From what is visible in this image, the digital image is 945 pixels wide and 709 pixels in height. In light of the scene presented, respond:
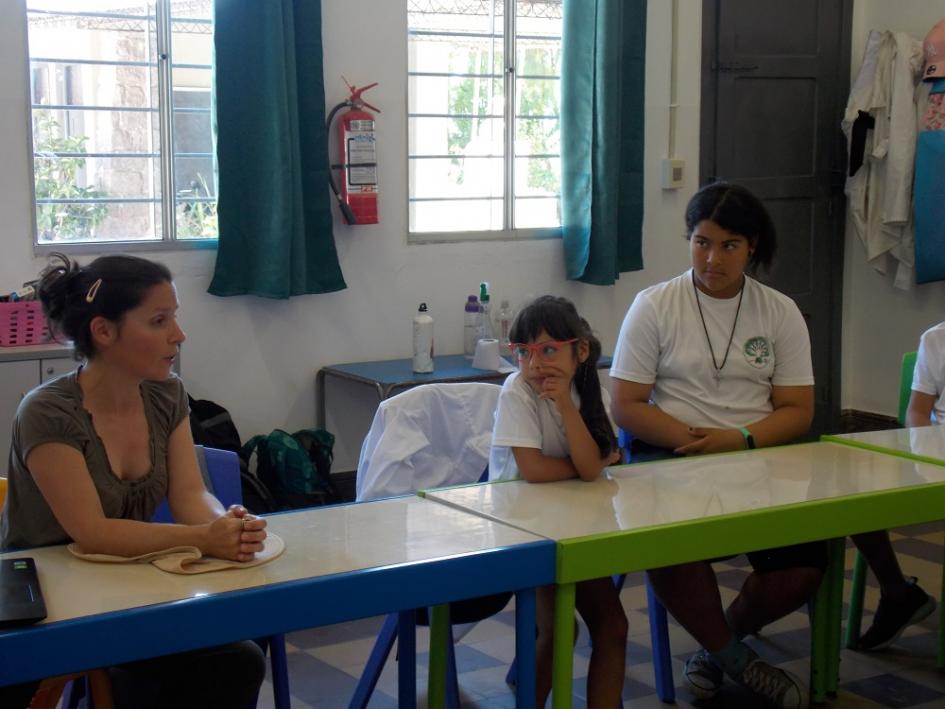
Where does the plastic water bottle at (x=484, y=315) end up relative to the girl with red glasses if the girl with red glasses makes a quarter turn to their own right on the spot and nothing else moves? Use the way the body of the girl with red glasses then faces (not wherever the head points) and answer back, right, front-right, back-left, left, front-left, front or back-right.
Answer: front-right

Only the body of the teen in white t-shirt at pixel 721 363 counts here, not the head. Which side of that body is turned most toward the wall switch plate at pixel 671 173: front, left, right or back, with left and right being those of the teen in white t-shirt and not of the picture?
back

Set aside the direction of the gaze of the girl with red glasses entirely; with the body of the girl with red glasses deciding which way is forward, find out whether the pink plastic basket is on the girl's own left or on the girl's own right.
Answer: on the girl's own right

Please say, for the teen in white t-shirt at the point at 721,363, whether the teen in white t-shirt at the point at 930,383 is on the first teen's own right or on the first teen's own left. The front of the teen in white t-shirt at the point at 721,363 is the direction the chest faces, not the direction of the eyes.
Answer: on the first teen's own left

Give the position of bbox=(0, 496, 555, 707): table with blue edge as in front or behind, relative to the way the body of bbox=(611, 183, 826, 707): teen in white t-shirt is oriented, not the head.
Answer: in front

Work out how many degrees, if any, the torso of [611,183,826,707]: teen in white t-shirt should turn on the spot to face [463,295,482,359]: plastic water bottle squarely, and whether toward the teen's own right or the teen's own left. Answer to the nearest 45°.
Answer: approximately 135° to the teen's own right

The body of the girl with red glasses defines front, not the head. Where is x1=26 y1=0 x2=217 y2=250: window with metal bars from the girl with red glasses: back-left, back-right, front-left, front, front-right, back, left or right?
right

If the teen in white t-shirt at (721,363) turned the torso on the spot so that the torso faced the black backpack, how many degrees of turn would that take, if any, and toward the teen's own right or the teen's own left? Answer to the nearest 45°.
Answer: approximately 135° to the teen's own right

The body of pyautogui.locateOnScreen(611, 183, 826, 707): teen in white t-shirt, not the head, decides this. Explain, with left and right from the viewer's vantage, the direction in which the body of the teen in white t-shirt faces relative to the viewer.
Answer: facing the viewer

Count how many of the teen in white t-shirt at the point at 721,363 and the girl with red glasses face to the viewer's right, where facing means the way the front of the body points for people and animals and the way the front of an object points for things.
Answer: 0
